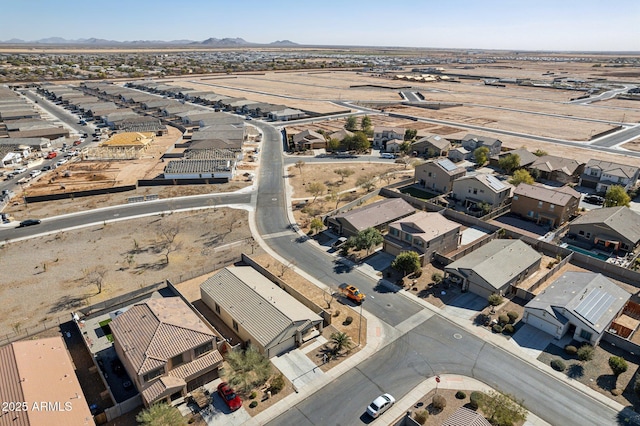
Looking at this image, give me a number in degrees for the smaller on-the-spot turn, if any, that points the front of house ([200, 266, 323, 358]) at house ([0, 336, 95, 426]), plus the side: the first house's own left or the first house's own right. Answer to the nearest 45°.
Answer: approximately 90° to the first house's own right

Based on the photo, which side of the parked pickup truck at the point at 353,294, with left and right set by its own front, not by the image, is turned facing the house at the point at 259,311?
right

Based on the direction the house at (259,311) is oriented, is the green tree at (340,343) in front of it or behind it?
in front

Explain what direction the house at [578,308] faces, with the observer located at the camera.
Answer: facing the viewer and to the left of the viewer

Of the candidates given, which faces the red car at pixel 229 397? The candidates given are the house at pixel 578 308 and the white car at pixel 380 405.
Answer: the house

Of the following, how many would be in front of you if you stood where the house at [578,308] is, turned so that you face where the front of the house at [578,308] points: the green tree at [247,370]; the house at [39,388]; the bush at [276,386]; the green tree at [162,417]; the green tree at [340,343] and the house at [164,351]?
6

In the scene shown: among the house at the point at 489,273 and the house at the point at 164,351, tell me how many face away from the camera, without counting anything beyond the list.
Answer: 0

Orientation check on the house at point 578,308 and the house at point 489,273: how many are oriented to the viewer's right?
0

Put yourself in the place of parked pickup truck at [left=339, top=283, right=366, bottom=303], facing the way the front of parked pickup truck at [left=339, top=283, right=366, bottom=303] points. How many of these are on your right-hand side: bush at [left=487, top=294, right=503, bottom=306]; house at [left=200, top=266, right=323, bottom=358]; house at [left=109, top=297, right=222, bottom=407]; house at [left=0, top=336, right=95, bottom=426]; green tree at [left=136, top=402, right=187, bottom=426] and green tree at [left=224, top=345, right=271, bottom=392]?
5

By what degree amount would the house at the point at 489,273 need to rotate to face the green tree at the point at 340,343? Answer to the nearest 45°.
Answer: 0° — it already faces it

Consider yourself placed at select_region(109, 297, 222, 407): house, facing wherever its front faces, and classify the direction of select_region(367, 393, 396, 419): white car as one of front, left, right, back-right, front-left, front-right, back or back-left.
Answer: front

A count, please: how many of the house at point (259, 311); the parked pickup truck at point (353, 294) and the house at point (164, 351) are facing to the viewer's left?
0

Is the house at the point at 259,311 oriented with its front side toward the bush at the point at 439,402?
yes

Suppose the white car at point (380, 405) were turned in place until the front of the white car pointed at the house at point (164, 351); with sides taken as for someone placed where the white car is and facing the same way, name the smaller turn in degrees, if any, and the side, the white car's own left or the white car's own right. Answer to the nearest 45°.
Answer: approximately 135° to the white car's own left

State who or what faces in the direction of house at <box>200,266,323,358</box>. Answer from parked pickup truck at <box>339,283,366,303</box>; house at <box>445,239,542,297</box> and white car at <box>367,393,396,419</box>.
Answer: house at <box>445,239,542,297</box>

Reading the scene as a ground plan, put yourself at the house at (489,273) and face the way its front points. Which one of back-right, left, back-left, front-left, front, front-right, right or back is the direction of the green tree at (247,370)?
front

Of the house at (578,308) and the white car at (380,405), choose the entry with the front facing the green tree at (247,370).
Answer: the house

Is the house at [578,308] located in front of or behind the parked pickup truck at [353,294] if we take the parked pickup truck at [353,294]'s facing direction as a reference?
in front

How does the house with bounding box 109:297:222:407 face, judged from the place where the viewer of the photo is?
facing the viewer and to the right of the viewer

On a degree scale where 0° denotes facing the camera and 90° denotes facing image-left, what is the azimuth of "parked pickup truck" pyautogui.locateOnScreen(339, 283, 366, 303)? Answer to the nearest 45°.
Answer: approximately 315°
